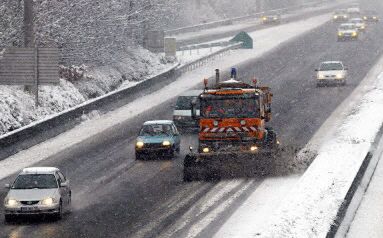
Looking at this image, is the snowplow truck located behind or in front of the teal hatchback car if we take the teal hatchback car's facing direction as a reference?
in front

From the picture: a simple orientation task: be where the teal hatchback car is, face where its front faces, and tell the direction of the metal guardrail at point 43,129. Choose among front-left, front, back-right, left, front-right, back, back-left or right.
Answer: back-right

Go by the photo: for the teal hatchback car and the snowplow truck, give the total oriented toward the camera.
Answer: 2

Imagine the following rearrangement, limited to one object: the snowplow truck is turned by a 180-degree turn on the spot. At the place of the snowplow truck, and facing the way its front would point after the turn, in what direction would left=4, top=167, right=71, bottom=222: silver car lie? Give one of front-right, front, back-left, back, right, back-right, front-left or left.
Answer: back-left

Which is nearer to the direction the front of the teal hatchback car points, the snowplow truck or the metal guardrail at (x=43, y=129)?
the snowplow truck

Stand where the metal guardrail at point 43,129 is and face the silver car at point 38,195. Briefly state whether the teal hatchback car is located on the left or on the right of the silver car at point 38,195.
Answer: left

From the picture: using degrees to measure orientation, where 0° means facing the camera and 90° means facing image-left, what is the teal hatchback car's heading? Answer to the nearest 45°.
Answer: approximately 0°

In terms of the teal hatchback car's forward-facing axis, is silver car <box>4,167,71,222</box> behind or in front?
in front

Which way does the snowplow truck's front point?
toward the camera

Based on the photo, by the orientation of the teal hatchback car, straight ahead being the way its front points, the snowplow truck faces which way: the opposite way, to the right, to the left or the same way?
the same way

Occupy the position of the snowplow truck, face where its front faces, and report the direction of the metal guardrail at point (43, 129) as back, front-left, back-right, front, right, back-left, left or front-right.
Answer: back-right
